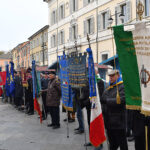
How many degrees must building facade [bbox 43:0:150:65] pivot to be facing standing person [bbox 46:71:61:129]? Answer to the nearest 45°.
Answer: approximately 45° to its left

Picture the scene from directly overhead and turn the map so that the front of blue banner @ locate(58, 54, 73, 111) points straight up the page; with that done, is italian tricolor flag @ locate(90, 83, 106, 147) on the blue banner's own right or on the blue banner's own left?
on the blue banner's own left

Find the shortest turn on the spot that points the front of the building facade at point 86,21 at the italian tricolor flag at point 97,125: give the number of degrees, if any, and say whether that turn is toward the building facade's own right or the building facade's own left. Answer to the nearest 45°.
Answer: approximately 45° to the building facade's own left

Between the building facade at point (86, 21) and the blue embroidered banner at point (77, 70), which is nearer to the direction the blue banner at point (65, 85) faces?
the blue embroidered banner

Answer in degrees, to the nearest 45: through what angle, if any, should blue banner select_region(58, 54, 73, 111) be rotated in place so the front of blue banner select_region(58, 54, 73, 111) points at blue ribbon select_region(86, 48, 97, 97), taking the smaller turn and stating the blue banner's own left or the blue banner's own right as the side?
approximately 45° to the blue banner's own left

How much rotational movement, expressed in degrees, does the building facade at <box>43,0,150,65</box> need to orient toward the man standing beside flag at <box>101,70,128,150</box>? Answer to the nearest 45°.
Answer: approximately 45° to its left

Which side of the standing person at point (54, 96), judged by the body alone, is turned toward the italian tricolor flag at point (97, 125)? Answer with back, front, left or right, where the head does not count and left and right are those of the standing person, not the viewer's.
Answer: left

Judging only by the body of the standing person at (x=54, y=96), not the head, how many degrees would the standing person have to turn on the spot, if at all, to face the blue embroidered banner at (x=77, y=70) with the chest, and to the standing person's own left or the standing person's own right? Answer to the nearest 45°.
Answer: approximately 90° to the standing person's own left
